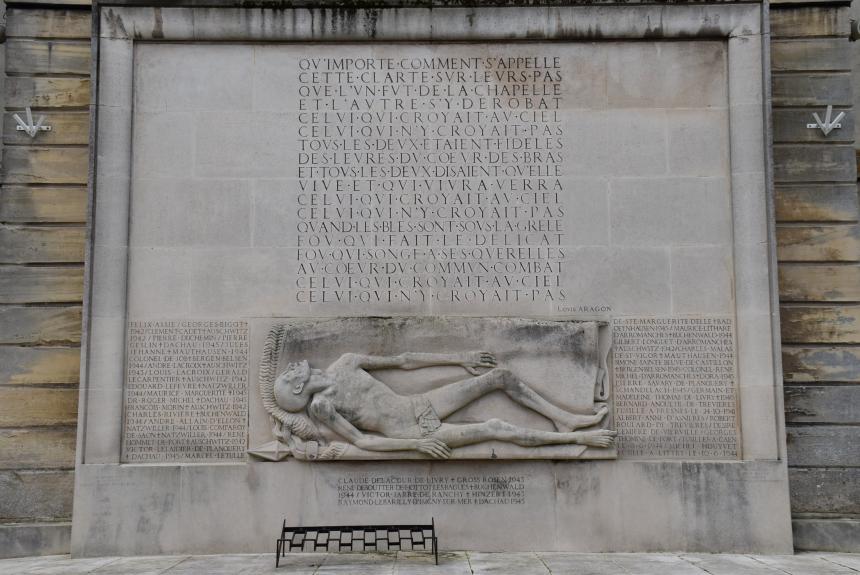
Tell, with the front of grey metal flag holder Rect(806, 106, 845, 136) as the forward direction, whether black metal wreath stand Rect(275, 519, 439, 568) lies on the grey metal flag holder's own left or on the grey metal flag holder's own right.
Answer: on the grey metal flag holder's own right

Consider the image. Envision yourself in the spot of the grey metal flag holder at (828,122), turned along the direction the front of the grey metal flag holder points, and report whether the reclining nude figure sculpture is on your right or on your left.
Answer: on your right

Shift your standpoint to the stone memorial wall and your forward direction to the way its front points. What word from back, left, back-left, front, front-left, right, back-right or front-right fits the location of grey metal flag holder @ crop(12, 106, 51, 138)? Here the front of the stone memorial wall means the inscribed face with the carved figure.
right

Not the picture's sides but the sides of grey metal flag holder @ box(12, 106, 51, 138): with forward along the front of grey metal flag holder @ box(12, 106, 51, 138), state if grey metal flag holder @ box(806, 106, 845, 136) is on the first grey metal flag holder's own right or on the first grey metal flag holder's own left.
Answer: on the first grey metal flag holder's own left

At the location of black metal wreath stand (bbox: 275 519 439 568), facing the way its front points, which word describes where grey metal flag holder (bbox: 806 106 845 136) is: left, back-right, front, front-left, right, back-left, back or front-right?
left

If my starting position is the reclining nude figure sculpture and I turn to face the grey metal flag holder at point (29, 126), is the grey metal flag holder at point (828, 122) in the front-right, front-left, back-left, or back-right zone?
back-right

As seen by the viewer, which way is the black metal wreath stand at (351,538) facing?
toward the camera

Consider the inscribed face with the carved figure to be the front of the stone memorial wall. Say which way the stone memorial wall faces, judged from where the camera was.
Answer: facing the viewer
